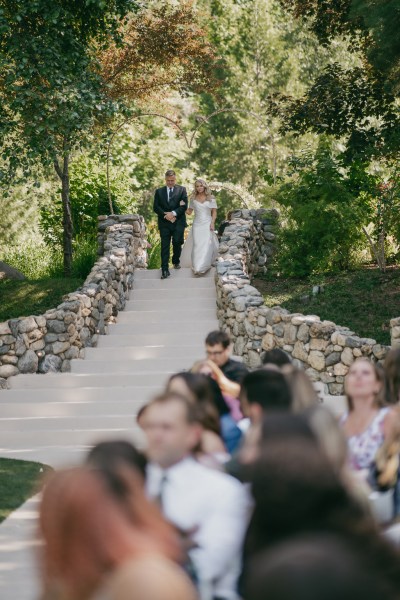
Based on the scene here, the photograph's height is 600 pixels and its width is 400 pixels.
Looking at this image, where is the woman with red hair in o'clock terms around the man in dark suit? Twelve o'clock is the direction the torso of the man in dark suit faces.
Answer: The woman with red hair is roughly at 12 o'clock from the man in dark suit.

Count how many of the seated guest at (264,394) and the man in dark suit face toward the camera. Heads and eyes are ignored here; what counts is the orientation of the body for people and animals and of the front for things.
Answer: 1

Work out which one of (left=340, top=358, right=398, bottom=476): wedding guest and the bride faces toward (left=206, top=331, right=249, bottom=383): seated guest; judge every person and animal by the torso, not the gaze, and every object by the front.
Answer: the bride

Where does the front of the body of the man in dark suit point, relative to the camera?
toward the camera

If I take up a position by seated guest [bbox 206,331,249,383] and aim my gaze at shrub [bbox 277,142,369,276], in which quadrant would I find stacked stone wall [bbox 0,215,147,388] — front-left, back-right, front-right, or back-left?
front-left

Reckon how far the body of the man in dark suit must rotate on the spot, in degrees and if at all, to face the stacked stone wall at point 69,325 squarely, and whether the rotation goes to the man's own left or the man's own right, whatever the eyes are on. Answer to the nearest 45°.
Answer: approximately 45° to the man's own right

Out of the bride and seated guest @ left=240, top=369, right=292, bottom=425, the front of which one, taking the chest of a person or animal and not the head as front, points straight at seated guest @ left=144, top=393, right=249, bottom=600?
the bride

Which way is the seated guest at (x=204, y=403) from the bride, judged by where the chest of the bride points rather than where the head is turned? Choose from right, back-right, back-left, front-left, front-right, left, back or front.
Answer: front

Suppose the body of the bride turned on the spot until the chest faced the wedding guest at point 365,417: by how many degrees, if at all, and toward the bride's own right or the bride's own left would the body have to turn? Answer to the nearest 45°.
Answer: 0° — they already face them

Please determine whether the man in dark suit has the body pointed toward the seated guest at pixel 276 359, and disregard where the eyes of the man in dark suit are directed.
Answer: yes

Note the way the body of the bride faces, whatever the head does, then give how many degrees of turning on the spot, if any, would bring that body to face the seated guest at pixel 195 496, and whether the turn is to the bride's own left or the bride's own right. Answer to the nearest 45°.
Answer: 0° — they already face them

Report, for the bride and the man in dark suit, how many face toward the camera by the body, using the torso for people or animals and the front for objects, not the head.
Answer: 2

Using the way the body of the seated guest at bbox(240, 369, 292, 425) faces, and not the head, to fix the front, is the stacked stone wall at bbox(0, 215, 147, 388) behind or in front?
in front

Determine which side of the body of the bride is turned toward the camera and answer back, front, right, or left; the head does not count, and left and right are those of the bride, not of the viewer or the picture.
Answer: front

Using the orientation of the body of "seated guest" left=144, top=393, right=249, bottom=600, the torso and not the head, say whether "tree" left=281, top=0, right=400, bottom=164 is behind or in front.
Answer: behind

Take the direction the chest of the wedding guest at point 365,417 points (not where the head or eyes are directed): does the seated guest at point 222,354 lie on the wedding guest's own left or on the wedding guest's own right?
on the wedding guest's own right

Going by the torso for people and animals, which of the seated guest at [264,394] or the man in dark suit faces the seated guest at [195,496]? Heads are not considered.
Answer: the man in dark suit

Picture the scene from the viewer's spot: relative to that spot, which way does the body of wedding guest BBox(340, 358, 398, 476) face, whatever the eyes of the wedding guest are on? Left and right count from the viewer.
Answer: facing the viewer and to the left of the viewer
